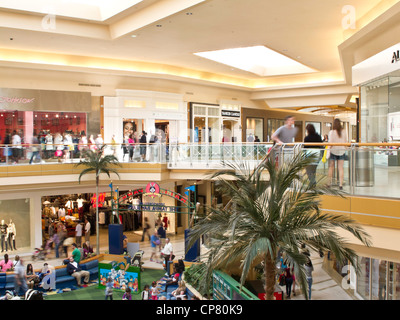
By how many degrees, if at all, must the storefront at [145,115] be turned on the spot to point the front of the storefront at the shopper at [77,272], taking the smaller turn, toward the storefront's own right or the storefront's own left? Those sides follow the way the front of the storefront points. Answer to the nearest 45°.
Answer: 0° — it already faces them

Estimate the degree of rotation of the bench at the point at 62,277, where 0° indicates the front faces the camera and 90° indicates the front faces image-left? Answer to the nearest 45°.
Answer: approximately 315°

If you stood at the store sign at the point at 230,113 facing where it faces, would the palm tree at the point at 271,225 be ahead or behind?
ahead

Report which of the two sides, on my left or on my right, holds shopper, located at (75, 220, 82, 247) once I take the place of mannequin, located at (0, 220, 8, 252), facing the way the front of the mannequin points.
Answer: on my left

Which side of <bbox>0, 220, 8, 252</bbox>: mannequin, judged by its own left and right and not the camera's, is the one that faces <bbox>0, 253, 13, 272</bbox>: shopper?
front

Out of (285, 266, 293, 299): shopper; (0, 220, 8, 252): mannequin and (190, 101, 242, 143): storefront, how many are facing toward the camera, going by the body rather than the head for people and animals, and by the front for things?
2

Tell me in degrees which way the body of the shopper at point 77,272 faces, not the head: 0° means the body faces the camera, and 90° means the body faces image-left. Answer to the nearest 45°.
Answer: approximately 315°

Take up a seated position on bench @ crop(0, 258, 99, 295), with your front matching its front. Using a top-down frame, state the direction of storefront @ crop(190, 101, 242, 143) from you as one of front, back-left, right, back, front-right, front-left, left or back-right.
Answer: left

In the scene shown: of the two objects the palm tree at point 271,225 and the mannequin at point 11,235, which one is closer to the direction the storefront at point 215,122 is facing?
the palm tree

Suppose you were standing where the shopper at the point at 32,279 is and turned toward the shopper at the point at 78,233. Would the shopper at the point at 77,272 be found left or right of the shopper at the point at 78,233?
right

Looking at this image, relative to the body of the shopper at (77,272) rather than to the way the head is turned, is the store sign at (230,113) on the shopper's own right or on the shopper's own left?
on the shopper's own left

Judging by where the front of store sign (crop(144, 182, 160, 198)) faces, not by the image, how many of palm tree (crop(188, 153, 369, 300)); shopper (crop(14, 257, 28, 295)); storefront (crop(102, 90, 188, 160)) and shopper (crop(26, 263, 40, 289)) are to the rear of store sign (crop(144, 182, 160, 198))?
1

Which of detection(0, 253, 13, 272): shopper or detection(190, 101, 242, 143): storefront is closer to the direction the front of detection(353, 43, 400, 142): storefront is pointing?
the shopper

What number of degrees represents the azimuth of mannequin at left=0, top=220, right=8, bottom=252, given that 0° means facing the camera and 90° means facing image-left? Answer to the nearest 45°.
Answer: approximately 0°
